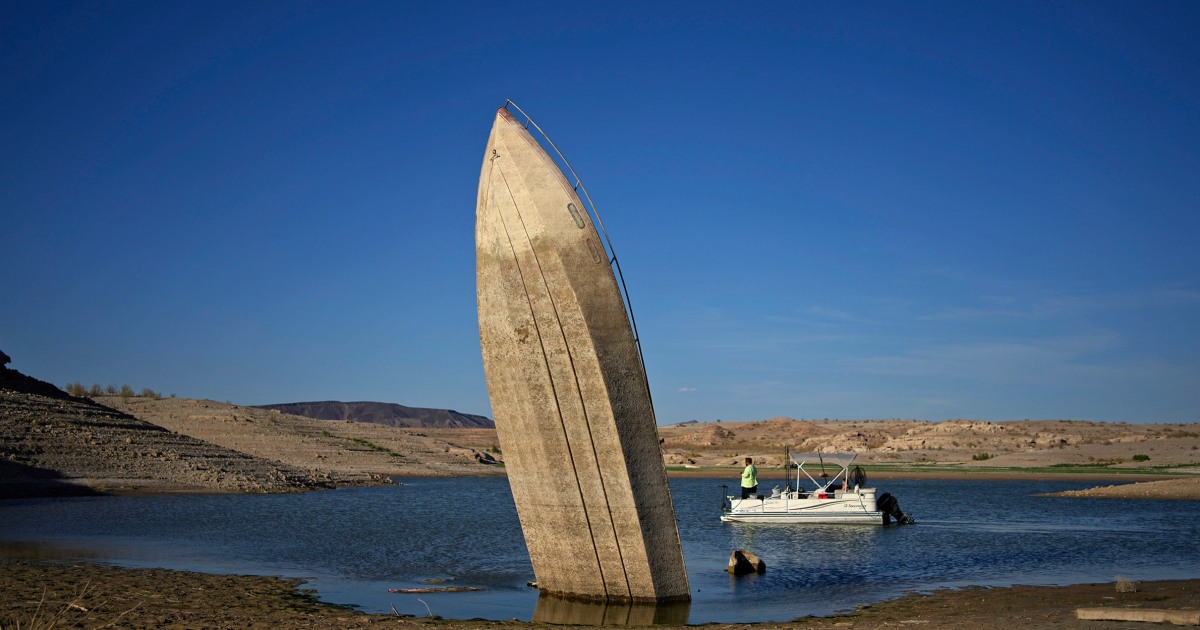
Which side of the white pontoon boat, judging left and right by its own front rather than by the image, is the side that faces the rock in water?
left

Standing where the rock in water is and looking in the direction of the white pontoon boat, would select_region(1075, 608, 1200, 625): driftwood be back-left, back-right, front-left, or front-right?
back-right

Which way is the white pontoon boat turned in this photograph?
to the viewer's left

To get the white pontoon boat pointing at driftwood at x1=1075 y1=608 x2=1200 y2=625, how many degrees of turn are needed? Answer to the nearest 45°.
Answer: approximately 90° to its left
